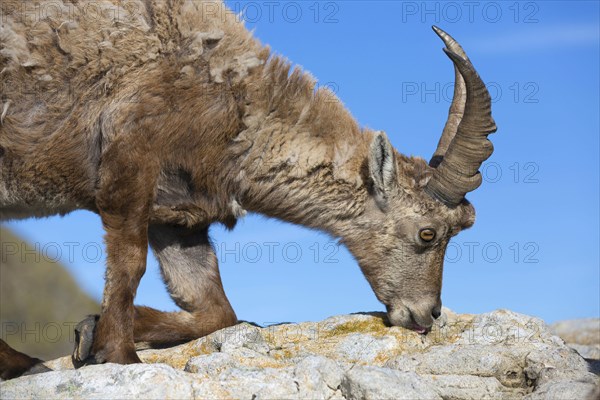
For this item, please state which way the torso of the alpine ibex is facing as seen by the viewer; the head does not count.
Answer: to the viewer's right
